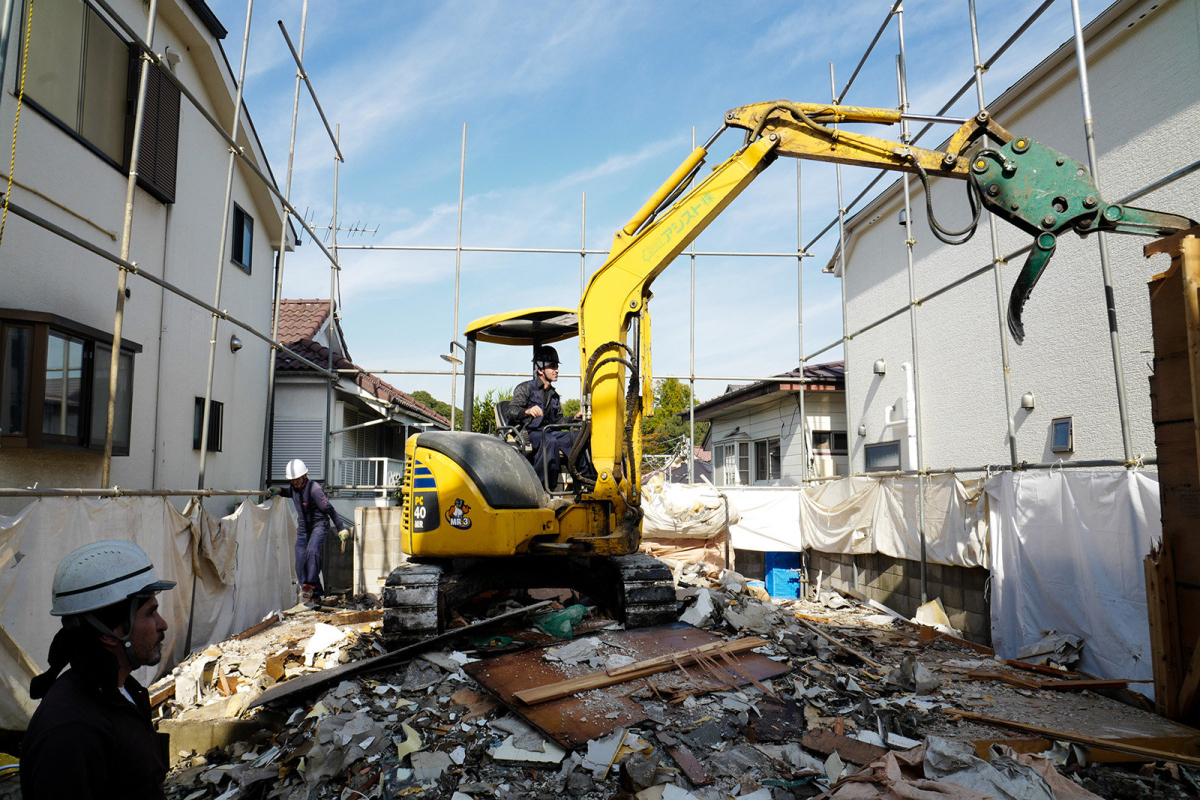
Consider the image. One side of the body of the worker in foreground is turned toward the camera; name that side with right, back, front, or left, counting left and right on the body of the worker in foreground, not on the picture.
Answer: right

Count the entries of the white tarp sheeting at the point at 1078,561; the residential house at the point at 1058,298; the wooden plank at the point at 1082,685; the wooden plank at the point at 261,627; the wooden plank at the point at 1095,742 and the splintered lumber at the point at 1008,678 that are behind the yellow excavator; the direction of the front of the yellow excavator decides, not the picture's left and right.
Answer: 1

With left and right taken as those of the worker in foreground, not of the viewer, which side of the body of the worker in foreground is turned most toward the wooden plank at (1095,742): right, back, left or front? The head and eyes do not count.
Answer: front

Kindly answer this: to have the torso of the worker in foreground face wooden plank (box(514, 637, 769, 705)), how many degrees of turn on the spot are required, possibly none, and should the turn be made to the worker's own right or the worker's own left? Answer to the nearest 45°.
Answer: approximately 45° to the worker's own left

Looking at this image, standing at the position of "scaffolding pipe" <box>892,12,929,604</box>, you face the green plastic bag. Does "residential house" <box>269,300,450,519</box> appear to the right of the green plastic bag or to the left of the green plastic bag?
right

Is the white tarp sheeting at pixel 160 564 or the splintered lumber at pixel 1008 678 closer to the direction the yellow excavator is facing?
the splintered lumber

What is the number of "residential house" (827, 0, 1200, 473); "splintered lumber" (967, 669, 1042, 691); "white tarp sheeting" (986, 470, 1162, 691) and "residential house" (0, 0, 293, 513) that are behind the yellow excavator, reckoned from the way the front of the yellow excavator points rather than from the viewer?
1

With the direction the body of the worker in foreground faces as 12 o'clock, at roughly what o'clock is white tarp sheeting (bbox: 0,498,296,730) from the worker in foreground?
The white tarp sheeting is roughly at 9 o'clock from the worker in foreground.

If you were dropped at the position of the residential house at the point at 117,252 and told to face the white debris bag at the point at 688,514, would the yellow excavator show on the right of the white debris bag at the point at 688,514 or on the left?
right

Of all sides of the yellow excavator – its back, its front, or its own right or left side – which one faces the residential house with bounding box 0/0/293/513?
back

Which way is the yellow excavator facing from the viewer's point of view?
to the viewer's right

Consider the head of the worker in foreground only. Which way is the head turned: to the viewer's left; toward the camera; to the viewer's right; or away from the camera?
to the viewer's right
